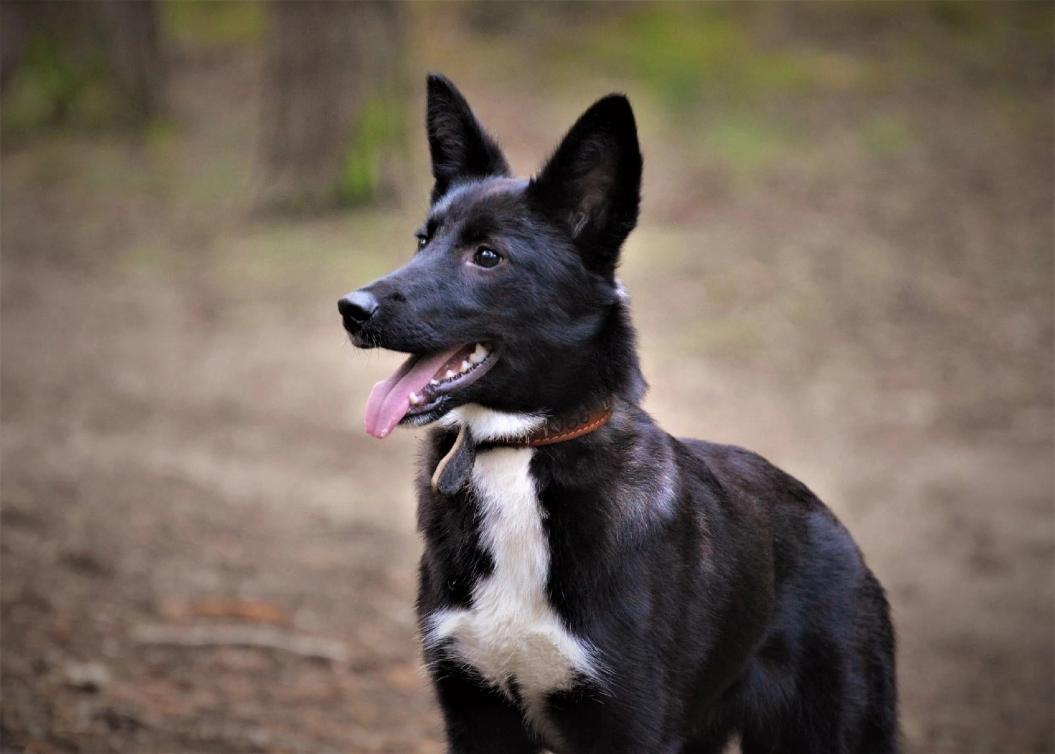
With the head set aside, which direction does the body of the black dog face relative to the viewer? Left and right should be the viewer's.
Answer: facing the viewer and to the left of the viewer

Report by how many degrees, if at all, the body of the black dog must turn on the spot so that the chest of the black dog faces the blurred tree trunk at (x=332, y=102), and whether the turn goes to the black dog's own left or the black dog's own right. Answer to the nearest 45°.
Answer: approximately 135° to the black dog's own right

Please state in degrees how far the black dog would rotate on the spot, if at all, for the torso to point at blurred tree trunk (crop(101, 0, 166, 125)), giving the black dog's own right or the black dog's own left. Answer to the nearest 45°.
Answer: approximately 90° to the black dog's own right
